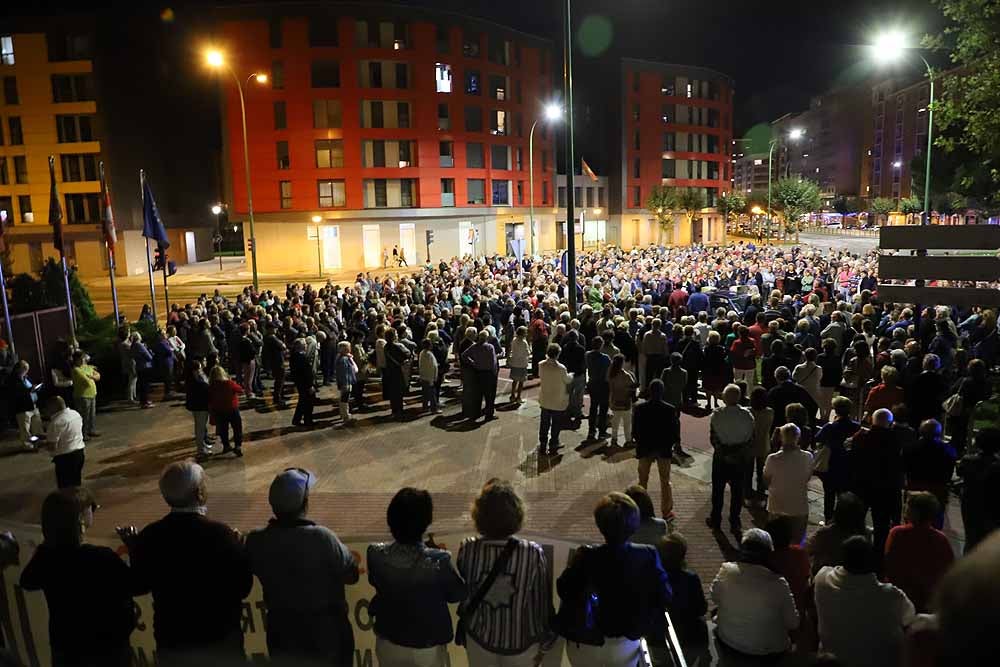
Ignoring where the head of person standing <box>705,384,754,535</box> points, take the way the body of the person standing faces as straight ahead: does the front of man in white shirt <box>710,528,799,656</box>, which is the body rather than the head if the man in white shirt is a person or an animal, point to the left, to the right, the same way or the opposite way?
the same way

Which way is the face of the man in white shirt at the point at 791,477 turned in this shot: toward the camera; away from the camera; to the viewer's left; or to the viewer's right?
away from the camera

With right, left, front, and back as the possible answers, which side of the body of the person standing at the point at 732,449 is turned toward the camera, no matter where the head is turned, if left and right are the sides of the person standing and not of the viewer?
back

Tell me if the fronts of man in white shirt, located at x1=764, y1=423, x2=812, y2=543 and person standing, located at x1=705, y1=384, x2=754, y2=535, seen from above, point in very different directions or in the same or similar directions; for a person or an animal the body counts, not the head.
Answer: same or similar directions

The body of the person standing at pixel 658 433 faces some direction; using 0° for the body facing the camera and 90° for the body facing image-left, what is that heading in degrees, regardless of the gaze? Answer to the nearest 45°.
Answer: approximately 180°

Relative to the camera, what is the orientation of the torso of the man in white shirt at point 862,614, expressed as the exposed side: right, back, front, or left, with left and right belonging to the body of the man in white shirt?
back

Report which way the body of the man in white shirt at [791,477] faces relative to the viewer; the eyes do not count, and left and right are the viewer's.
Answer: facing away from the viewer

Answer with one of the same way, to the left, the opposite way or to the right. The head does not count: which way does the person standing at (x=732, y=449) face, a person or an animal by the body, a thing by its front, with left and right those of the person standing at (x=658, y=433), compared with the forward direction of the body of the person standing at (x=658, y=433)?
the same way

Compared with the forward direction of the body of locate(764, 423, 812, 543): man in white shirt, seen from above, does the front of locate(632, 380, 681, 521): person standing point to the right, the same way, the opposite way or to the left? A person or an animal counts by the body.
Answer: the same way

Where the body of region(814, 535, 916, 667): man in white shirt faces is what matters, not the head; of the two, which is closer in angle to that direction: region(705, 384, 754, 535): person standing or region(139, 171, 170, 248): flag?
the person standing

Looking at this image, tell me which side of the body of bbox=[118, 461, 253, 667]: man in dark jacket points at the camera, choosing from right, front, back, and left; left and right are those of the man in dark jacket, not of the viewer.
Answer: back

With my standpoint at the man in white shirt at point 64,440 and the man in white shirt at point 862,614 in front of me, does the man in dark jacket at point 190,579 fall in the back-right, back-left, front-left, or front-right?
front-right

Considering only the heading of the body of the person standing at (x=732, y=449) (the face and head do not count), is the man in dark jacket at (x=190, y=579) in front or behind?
behind

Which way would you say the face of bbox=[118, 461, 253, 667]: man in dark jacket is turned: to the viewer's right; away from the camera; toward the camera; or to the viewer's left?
away from the camera

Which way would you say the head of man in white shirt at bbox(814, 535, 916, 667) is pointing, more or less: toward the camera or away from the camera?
away from the camera

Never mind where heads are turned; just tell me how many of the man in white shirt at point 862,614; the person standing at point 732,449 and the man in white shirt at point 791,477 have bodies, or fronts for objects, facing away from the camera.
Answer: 3

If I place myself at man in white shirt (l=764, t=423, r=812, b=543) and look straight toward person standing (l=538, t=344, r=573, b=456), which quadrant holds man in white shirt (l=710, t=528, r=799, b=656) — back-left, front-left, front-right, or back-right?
back-left

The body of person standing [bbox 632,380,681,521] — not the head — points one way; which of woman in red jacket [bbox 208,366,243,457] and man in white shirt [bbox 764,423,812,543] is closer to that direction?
the woman in red jacket

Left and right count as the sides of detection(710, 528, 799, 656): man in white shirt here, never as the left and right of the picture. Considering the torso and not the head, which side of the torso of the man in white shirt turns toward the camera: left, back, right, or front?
back
